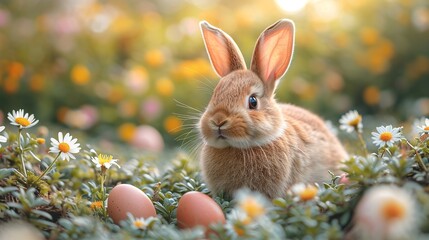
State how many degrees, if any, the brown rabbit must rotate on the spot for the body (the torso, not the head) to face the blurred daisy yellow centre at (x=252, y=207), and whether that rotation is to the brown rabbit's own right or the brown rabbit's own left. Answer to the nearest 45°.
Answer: approximately 45° to the brown rabbit's own left

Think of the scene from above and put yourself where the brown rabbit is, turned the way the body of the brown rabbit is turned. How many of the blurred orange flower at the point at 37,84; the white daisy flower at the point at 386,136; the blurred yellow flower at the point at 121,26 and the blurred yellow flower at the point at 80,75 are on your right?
3

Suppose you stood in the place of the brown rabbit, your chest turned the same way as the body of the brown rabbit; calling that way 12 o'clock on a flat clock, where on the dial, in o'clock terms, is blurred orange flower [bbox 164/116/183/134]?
The blurred orange flower is roughly at 4 o'clock from the brown rabbit.

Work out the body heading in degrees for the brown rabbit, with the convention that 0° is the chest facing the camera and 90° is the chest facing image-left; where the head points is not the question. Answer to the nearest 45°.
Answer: approximately 45°

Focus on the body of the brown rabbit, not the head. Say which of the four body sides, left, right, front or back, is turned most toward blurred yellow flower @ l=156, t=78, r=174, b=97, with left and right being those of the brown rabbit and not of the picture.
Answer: right

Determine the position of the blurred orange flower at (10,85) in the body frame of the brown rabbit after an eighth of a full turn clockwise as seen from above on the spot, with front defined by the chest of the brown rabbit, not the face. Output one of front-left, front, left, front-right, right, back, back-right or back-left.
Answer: front-right

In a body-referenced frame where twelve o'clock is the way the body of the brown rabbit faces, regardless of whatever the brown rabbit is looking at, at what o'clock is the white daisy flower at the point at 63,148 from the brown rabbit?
The white daisy flower is roughly at 1 o'clock from the brown rabbit.

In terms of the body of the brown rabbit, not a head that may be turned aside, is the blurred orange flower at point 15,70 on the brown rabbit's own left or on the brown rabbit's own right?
on the brown rabbit's own right

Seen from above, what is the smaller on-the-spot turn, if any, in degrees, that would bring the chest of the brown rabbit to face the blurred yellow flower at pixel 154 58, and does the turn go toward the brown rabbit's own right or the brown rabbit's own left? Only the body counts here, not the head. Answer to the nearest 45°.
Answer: approximately 90° to the brown rabbit's own right
